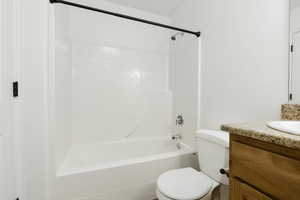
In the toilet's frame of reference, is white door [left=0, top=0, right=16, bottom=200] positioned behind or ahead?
ahead

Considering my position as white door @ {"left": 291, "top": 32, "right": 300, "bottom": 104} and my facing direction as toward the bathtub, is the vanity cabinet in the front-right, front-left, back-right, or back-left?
front-left

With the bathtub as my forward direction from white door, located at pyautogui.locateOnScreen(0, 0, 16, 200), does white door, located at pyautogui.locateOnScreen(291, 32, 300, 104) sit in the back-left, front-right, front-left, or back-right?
front-right

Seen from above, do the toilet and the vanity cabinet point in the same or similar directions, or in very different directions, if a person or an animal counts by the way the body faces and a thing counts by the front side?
same or similar directions

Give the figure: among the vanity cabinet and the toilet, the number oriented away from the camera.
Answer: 0

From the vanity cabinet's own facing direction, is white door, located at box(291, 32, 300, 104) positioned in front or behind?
behind

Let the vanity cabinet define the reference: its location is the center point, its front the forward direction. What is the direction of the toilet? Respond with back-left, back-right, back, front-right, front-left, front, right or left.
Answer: right

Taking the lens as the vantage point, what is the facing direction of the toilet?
facing the viewer and to the left of the viewer

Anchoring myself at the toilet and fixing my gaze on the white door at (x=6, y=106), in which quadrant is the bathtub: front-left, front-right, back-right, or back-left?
front-right

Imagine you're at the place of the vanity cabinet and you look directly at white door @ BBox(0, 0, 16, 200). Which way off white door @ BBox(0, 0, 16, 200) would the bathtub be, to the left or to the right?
right

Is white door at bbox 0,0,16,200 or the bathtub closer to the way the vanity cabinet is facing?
the white door

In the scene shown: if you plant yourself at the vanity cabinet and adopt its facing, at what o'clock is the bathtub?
The bathtub is roughly at 2 o'clock from the vanity cabinet.
